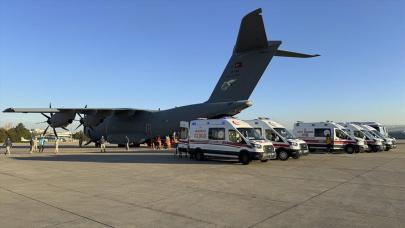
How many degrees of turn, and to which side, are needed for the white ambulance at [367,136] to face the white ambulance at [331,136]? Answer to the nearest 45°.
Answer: approximately 90° to its right

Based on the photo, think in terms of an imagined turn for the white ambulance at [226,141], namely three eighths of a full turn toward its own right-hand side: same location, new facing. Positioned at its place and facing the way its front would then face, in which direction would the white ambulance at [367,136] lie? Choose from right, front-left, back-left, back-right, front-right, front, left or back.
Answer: back-right

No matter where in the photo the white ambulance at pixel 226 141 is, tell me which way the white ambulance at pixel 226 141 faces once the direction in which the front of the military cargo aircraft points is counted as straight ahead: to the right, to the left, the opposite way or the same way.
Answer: the opposite way

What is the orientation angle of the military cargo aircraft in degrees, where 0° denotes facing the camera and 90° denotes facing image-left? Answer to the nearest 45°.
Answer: approximately 135°

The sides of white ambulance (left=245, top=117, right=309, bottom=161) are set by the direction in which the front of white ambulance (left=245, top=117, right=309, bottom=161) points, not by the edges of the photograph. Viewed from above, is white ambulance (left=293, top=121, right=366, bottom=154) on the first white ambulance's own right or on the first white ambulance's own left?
on the first white ambulance's own left

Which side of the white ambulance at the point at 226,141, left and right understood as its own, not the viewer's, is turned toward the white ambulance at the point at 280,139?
left

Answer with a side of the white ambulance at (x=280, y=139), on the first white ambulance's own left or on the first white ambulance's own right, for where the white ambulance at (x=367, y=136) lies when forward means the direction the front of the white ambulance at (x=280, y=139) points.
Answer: on the first white ambulance's own left

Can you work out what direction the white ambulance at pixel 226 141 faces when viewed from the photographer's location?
facing the viewer and to the right of the viewer

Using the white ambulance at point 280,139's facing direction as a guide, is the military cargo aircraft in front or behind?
behind

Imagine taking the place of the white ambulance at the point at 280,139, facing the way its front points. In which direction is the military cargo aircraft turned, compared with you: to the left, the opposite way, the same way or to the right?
the opposite way

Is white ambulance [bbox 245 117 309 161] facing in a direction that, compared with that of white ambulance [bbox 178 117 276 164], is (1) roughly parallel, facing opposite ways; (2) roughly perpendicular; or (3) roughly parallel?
roughly parallel

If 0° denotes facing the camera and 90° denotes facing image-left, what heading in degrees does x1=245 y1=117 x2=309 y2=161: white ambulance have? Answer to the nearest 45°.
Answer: approximately 315°
